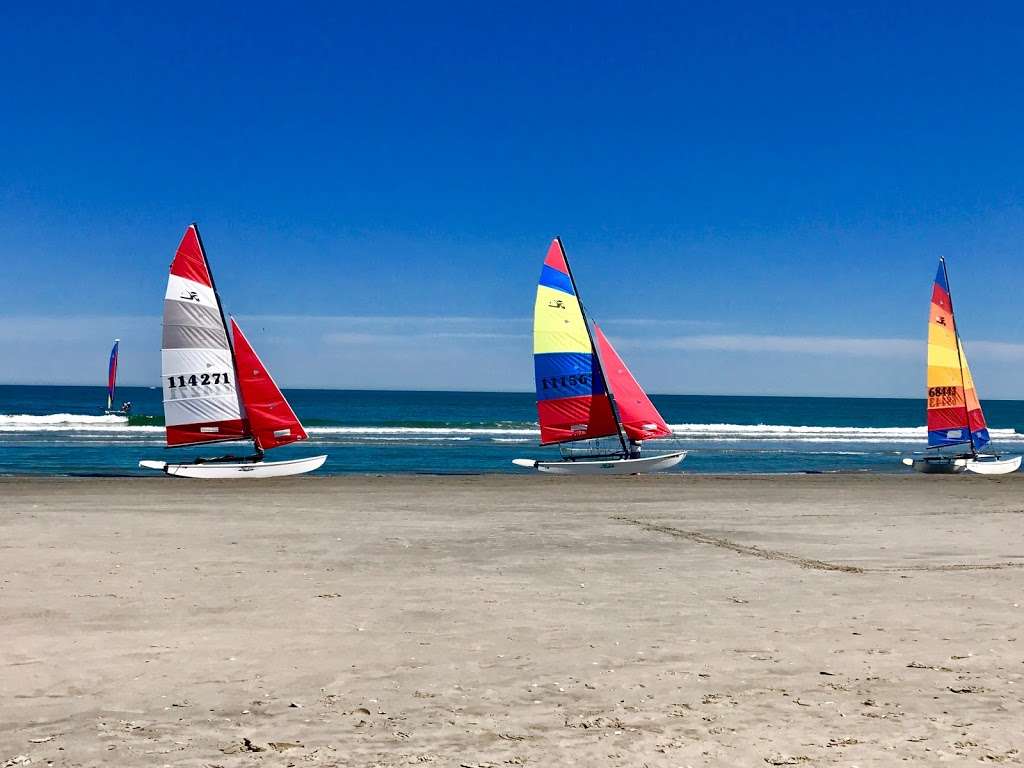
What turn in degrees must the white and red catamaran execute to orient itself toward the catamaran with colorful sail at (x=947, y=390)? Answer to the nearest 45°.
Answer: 0° — it already faces it

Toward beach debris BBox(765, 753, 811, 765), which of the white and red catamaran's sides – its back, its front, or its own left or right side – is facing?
right

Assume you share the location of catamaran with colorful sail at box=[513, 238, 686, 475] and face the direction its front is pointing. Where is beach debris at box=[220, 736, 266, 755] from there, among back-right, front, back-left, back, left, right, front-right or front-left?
right

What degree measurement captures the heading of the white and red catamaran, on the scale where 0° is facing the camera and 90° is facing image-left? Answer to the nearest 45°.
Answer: approximately 270°

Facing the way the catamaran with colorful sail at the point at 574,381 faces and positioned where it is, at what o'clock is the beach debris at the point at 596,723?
The beach debris is roughly at 3 o'clock from the catamaran with colorful sail.

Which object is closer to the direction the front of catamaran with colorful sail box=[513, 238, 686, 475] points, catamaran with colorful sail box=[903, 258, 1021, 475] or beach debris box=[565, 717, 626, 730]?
the catamaran with colorful sail

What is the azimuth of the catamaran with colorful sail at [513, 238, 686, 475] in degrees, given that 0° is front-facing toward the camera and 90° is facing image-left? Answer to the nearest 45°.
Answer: approximately 270°

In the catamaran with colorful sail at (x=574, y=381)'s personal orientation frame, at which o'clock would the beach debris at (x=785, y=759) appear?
The beach debris is roughly at 3 o'clock from the catamaran with colorful sail.

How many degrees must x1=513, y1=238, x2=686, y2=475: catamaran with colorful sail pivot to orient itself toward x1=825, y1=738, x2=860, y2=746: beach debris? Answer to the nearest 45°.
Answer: approximately 90° to its right

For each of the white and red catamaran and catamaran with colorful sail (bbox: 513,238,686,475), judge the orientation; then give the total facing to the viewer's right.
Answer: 2

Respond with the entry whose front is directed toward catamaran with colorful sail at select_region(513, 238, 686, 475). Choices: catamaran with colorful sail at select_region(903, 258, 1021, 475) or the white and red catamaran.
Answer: the white and red catamaran

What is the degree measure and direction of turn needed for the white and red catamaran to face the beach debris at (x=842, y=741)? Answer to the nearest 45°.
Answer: approximately 90° to its right

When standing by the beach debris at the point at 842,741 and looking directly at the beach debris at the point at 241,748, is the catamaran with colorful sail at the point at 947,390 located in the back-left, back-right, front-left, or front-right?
back-right
